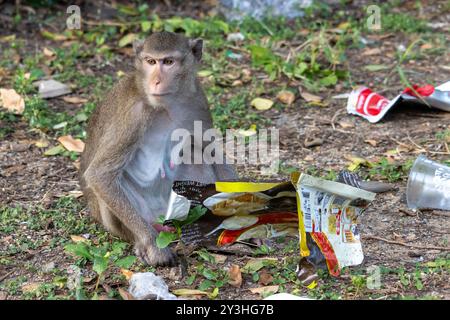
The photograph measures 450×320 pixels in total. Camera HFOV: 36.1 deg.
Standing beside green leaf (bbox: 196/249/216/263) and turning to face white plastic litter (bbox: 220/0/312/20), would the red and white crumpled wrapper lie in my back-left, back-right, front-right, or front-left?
front-right

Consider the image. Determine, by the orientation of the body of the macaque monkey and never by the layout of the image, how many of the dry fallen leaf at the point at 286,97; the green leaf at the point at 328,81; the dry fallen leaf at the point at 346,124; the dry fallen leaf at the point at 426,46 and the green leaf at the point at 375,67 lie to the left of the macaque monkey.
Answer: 5

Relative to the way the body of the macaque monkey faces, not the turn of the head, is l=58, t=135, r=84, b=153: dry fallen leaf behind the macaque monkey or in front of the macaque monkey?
behind

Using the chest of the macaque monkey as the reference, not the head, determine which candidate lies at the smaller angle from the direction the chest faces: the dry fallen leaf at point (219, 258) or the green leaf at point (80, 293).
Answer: the dry fallen leaf

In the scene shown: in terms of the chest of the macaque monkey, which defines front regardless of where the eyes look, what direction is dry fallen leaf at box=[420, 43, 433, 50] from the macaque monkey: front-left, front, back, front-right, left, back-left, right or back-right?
left

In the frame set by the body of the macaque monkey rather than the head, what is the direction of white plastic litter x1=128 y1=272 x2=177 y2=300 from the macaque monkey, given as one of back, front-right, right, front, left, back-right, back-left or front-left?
front-right

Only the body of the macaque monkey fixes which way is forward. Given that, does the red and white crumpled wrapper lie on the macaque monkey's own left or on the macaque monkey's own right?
on the macaque monkey's own left

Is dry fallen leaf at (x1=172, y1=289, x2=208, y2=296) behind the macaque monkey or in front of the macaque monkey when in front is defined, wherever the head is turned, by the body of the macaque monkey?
in front

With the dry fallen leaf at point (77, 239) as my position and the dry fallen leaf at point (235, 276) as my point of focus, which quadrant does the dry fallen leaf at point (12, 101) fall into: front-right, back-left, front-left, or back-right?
back-left

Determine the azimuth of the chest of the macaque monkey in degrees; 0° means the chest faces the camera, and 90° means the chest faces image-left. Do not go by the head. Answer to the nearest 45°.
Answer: approximately 315°

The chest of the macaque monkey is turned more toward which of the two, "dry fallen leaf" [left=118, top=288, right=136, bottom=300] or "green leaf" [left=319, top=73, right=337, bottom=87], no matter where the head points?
the dry fallen leaf

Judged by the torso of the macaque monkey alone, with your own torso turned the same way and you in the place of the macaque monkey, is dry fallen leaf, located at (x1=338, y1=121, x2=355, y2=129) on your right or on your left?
on your left

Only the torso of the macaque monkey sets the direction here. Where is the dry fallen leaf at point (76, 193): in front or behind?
behind
